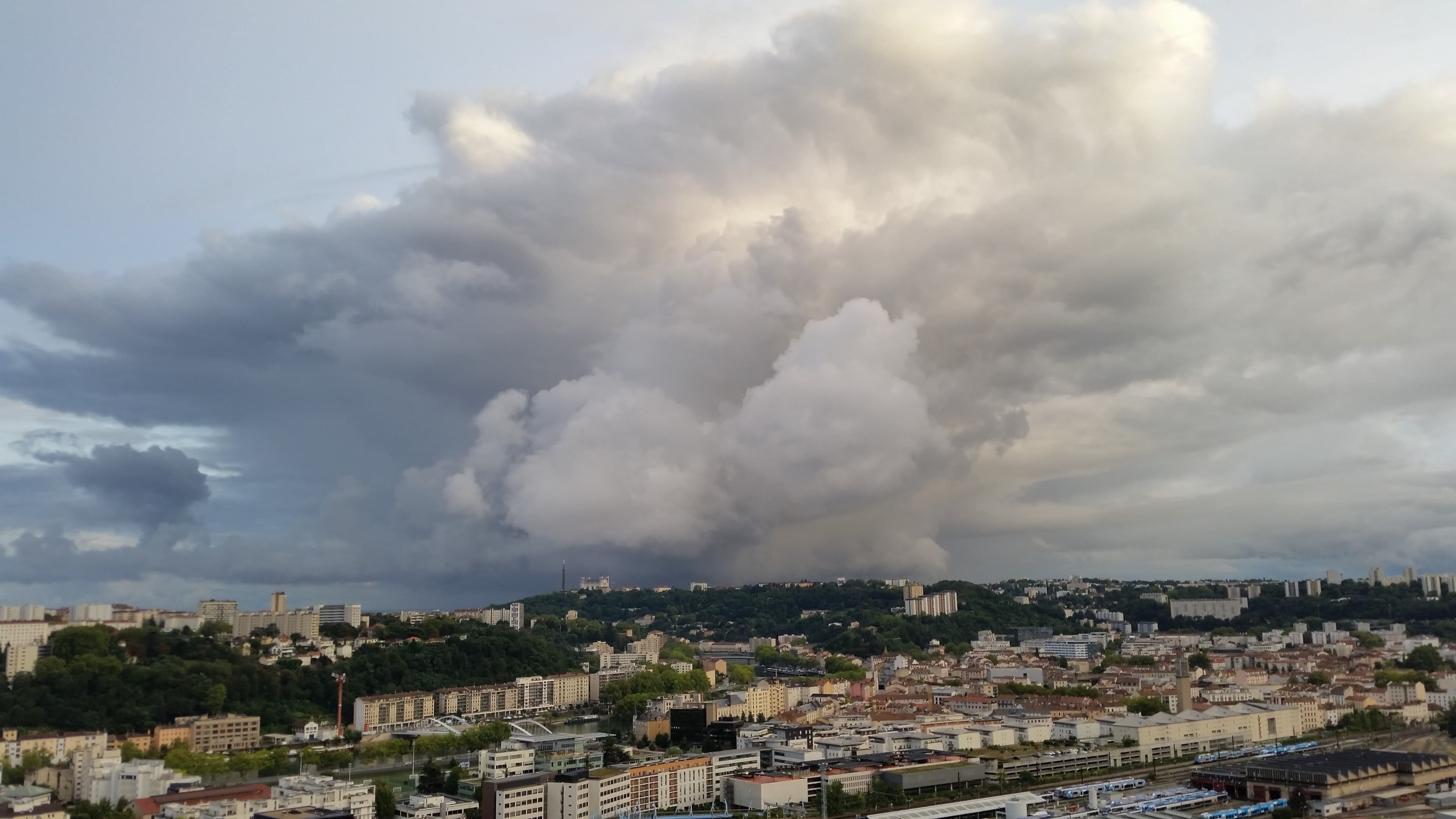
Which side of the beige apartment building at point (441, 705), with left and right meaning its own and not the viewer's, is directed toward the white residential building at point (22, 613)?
back

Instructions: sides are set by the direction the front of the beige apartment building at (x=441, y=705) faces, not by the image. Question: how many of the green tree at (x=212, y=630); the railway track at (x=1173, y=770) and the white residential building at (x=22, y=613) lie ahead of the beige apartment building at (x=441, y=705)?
1

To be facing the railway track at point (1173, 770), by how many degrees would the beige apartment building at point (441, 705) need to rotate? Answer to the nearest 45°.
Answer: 0° — it already faces it

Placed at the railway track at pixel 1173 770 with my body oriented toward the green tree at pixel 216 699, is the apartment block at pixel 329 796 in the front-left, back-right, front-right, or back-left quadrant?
front-left

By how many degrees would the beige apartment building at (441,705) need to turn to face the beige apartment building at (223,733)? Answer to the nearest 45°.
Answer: approximately 90° to its right

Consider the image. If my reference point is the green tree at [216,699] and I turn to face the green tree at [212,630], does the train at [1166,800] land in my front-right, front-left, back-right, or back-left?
back-right

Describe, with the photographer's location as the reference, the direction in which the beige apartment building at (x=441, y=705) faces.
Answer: facing the viewer and to the right of the viewer

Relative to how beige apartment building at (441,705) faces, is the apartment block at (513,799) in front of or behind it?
in front

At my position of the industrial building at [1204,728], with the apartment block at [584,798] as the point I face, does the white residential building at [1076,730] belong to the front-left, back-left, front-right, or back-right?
front-right

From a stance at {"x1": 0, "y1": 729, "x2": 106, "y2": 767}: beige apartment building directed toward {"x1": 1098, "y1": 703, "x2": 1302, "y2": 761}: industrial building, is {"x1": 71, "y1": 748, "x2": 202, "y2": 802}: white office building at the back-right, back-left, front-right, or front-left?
front-right

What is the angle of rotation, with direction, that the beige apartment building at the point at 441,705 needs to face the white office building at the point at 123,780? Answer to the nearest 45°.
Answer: approximately 45° to its right

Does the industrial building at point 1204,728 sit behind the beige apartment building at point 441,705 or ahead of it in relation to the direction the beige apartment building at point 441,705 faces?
ahead

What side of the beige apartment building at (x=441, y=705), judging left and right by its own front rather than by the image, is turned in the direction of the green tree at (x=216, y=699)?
right

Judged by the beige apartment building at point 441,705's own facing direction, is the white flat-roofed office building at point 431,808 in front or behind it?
in front

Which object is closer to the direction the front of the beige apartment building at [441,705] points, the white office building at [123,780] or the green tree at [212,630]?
the white office building
